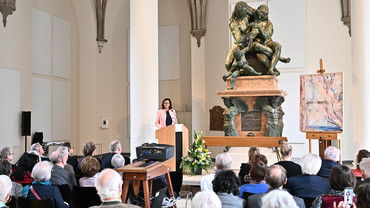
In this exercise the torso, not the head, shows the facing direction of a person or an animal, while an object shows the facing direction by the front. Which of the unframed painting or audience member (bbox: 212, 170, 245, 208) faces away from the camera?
the audience member

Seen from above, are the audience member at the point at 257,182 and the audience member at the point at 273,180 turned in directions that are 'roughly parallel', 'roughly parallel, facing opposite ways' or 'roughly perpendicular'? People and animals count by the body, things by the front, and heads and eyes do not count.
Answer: roughly parallel

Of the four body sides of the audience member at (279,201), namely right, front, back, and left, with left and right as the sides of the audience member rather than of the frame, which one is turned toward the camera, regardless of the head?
back

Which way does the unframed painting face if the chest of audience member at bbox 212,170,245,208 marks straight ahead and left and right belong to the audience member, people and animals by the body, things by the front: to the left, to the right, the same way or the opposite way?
the opposite way

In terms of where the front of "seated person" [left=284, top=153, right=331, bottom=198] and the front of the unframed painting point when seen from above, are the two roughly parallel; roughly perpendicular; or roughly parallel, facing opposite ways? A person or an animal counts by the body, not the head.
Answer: roughly parallel, facing opposite ways

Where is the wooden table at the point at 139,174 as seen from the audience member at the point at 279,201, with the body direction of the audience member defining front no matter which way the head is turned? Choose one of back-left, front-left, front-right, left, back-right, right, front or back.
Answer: front-left

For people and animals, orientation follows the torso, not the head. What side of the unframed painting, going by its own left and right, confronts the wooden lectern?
right

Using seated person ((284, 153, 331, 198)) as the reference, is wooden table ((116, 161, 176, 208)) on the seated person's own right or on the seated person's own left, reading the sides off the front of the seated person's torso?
on the seated person's own left

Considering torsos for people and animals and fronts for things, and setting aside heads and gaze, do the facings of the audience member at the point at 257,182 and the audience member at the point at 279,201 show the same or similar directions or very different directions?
same or similar directions

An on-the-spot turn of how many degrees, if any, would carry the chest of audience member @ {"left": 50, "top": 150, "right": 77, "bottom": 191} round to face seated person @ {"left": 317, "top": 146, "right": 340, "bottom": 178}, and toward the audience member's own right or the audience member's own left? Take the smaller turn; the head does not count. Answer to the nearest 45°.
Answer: approximately 45° to the audience member's own right

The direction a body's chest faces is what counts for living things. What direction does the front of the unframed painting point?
toward the camera

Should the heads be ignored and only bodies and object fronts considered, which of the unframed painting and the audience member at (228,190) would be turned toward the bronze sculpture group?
the audience member

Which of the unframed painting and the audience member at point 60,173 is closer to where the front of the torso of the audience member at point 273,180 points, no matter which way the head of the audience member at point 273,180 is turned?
the unframed painting

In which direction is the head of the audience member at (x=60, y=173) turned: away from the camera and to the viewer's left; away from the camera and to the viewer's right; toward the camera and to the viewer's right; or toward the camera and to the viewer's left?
away from the camera and to the viewer's right

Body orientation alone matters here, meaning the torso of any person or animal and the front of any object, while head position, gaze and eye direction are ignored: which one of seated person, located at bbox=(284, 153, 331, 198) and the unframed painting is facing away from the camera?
the seated person

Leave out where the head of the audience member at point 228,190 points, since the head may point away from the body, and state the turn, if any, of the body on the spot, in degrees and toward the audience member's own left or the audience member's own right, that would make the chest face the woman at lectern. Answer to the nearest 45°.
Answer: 0° — they already face them

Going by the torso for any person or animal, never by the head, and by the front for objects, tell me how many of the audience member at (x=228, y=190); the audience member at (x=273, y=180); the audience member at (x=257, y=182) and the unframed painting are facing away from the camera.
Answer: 3

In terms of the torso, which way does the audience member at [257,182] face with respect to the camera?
away from the camera

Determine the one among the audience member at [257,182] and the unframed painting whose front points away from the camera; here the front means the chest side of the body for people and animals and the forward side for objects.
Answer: the audience member

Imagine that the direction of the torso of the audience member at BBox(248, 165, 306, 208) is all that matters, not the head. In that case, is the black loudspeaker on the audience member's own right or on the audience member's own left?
on the audience member's own left

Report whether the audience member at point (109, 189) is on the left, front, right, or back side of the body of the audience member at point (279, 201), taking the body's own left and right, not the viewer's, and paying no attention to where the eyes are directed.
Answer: left

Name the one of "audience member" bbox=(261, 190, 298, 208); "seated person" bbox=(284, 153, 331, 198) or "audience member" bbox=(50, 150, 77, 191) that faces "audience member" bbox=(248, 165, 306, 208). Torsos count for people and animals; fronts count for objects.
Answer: "audience member" bbox=(261, 190, 298, 208)

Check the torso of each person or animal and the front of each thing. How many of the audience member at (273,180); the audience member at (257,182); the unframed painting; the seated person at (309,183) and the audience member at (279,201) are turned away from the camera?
4
